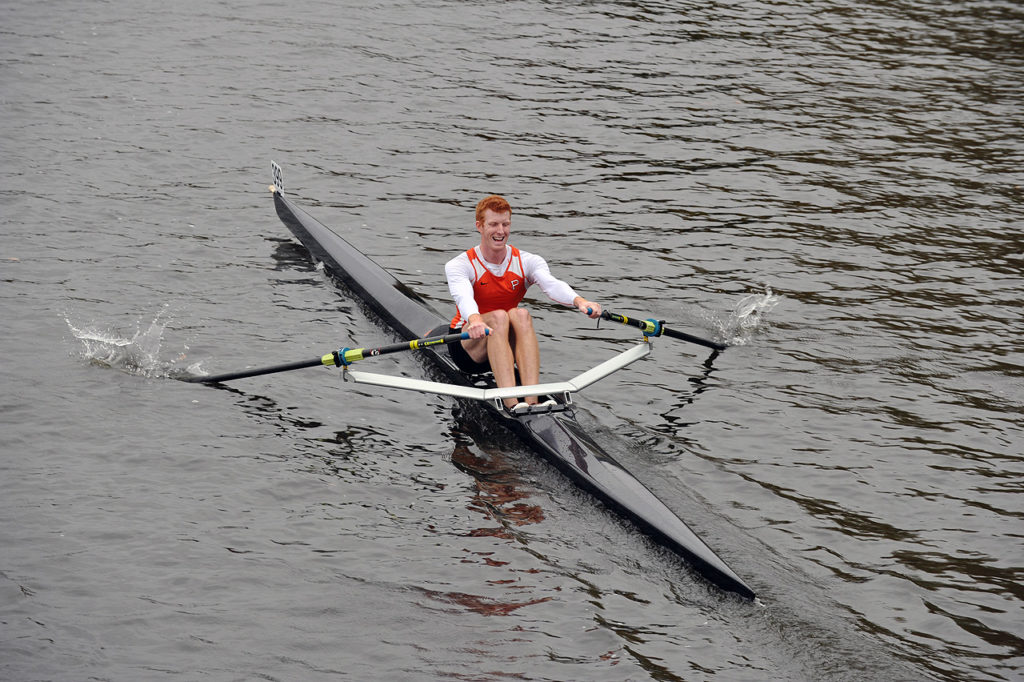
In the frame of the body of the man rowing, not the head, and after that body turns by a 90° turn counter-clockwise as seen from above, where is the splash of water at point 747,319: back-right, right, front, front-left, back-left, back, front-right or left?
front

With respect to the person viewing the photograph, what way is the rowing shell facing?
facing away from the viewer and to the left of the viewer

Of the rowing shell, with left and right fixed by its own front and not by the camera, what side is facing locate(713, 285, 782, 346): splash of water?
right

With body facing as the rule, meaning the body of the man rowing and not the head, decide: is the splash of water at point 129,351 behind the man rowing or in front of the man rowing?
behind
